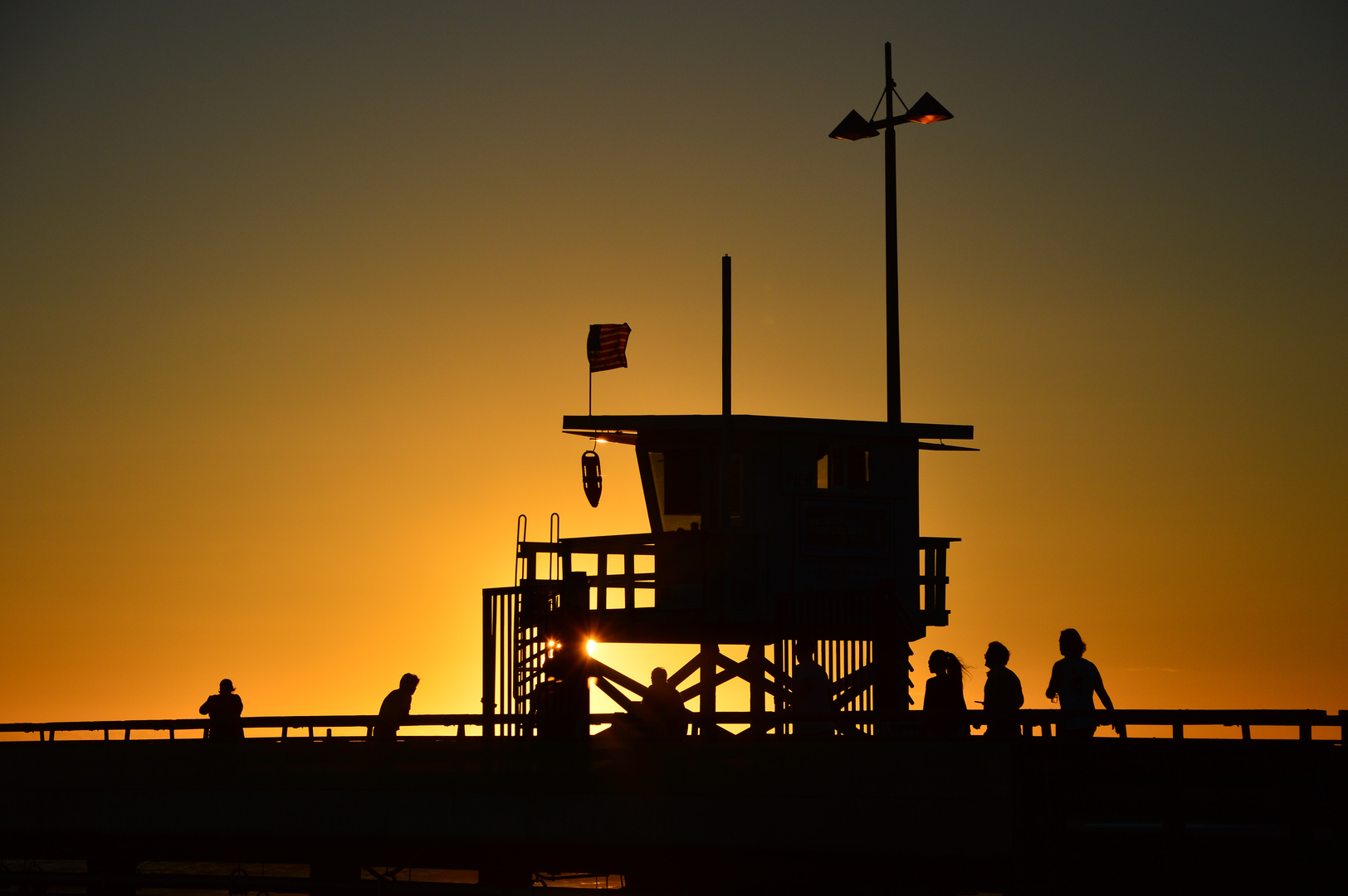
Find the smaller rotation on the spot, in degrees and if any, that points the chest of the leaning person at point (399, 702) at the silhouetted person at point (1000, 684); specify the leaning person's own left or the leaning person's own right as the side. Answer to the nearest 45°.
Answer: approximately 45° to the leaning person's own right

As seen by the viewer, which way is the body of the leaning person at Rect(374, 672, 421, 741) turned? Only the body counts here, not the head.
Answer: to the viewer's right

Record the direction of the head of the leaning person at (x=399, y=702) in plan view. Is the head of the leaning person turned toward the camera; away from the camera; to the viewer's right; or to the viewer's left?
to the viewer's right

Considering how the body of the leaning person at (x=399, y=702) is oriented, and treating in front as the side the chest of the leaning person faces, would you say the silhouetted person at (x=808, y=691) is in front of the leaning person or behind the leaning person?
in front

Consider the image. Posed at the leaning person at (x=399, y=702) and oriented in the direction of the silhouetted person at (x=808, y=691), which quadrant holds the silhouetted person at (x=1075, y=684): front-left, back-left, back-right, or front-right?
front-right

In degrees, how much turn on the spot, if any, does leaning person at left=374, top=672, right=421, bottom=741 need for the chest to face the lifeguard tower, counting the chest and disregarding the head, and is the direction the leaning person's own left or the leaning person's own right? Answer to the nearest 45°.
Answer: approximately 45° to the leaning person's own left

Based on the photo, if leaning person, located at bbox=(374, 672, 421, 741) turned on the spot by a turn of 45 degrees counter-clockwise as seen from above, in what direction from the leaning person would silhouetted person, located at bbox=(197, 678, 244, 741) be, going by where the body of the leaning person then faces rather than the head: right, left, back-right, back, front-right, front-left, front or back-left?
left

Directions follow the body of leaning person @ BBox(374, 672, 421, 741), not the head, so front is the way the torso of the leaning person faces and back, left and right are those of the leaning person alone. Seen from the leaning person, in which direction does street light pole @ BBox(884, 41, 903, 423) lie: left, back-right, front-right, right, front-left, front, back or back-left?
front-left

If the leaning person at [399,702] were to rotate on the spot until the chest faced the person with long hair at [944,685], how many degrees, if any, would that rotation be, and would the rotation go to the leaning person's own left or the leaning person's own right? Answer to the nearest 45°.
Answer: approximately 45° to the leaning person's own right
